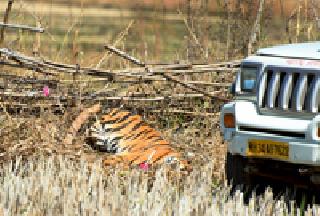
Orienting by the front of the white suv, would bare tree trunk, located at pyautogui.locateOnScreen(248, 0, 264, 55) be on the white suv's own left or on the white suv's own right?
on the white suv's own right

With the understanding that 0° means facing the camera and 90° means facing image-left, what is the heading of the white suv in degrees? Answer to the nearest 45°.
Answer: approximately 45°

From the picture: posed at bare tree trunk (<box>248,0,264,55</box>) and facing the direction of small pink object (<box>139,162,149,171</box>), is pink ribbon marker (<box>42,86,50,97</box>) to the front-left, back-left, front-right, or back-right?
front-right

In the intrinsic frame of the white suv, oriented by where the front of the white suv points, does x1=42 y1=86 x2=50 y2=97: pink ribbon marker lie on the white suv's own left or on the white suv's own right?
on the white suv's own right

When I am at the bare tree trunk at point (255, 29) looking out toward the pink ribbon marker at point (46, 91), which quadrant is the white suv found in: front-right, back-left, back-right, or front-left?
front-left

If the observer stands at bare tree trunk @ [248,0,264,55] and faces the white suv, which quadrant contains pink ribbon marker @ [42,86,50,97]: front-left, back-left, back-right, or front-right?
front-right

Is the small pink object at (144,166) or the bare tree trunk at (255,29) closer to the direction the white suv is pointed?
the small pink object

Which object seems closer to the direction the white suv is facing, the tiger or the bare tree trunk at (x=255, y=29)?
the tiger

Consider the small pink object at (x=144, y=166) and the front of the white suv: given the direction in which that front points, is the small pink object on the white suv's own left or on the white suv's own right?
on the white suv's own right
